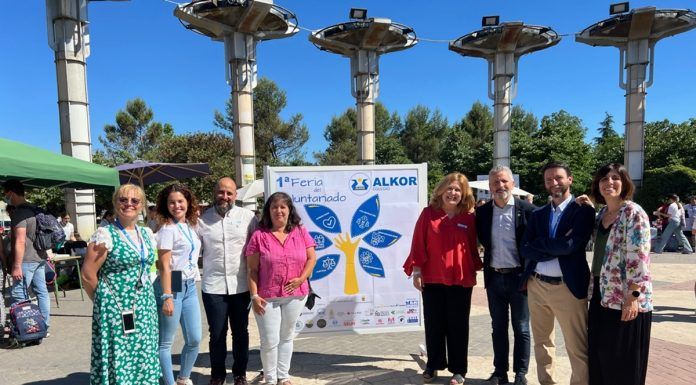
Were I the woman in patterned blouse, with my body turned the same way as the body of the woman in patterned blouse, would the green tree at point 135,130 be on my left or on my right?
on my right

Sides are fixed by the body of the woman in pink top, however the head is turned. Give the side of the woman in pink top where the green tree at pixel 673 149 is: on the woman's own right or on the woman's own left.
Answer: on the woman's own left

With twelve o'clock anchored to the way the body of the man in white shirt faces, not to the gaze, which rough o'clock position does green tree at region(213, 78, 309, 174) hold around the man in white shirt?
The green tree is roughly at 6 o'clock from the man in white shirt.

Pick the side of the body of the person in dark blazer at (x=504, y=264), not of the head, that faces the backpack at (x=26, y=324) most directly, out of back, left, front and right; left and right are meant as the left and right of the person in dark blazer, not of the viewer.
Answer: right

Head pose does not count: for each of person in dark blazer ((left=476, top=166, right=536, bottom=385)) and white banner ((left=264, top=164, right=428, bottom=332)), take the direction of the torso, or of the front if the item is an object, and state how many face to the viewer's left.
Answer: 0

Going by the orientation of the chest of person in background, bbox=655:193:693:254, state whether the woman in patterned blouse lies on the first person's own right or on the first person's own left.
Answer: on the first person's own left

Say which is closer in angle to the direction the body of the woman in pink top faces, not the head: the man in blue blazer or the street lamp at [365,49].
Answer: the man in blue blazer

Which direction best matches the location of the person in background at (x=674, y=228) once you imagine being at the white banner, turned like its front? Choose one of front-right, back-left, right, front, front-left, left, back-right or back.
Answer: back-left
